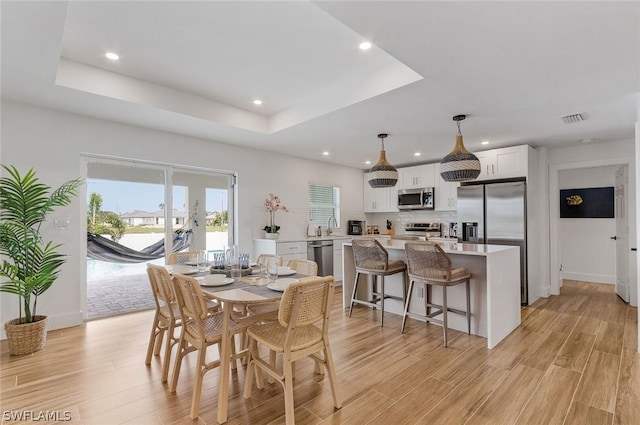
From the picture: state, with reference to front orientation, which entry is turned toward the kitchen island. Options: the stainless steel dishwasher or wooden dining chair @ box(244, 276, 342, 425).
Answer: the stainless steel dishwasher

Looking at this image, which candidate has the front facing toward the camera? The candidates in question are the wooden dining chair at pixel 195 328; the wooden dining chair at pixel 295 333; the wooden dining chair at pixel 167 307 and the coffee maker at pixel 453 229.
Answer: the coffee maker

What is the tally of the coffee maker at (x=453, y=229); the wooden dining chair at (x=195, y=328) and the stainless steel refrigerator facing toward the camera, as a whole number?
2

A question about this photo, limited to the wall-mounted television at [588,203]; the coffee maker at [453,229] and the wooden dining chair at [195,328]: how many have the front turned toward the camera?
2

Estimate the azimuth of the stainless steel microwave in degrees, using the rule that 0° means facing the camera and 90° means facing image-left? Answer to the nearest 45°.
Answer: approximately 0°

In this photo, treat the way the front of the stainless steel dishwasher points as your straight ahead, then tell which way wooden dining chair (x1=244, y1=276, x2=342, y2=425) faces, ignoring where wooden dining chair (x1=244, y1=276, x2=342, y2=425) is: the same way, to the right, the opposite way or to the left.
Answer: the opposite way

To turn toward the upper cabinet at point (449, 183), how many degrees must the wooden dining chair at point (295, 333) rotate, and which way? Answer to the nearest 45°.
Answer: approximately 90° to its right

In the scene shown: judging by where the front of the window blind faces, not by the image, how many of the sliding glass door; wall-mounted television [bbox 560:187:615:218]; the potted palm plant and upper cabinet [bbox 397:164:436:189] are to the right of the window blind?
2

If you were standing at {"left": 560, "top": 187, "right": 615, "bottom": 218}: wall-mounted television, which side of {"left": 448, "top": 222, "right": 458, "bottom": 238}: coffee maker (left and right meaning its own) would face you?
left

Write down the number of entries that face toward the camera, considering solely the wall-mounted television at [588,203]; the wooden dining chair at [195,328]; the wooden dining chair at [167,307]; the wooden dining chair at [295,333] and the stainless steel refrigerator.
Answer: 2

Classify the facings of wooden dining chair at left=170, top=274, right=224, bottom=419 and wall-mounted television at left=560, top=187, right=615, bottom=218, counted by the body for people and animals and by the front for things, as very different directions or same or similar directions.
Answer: very different directions

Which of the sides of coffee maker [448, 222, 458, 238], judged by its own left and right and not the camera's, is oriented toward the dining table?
front

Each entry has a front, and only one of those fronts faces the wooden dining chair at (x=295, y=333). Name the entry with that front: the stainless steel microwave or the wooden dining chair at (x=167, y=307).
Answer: the stainless steel microwave

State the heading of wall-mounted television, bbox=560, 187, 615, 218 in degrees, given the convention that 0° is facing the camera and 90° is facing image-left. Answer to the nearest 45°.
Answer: approximately 0°

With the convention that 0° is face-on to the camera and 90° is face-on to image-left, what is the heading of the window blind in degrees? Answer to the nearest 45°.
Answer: approximately 315°

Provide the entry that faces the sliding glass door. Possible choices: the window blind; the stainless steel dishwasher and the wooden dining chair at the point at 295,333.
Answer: the wooden dining chair

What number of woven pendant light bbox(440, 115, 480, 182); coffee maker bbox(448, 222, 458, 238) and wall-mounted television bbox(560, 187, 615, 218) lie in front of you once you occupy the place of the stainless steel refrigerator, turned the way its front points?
1

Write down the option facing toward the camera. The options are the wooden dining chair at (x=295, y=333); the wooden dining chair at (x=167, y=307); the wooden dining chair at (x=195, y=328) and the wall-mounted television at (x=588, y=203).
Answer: the wall-mounted television
